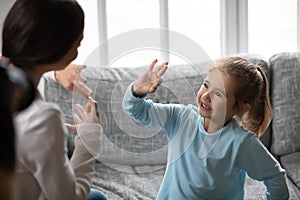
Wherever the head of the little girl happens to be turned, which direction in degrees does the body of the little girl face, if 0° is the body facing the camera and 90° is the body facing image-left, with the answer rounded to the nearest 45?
approximately 45°

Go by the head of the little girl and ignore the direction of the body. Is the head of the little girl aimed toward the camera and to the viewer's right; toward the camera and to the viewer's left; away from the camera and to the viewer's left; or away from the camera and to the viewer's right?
toward the camera and to the viewer's left
